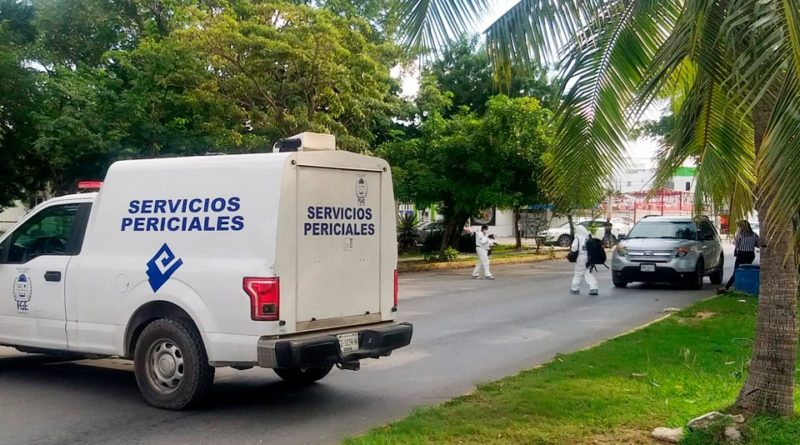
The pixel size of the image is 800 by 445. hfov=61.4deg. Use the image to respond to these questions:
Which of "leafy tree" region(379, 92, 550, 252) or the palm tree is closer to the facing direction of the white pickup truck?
the leafy tree

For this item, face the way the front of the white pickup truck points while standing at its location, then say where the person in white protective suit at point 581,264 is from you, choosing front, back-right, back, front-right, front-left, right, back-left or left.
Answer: right

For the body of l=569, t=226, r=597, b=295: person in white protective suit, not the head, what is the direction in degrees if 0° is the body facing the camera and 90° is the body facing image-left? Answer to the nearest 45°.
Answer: approximately 90°

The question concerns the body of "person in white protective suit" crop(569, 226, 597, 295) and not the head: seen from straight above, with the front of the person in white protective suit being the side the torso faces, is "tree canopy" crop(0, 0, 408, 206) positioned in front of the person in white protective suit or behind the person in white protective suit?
in front

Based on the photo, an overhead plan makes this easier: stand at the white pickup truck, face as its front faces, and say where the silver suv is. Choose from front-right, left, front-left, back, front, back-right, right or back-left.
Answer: right

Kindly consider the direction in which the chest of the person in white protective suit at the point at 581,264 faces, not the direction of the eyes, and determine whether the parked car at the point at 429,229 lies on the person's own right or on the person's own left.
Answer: on the person's own right

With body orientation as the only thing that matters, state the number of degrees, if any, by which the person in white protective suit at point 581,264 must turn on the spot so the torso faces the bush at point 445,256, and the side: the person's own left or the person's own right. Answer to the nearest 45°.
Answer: approximately 45° to the person's own right

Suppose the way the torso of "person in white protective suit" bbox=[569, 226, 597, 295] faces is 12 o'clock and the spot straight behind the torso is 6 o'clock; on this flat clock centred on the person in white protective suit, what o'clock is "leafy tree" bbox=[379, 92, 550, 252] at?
The leafy tree is roughly at 2 o'clock from the person in white protective suit.

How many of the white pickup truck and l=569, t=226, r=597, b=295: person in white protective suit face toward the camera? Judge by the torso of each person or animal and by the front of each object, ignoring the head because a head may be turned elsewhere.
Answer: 0

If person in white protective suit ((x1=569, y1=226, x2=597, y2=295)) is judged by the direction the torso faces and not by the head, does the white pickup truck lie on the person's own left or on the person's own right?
on the person's own left

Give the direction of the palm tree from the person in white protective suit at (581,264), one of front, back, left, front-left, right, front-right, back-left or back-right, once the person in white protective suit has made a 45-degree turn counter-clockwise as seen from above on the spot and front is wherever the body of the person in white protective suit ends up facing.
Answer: front-left
